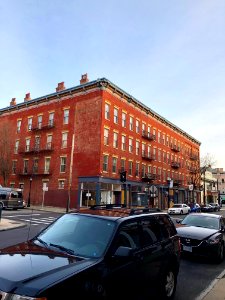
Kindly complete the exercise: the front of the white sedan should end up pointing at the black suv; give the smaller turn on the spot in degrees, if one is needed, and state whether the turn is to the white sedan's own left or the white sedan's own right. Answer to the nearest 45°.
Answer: approximately 45° to the white sedan's own left

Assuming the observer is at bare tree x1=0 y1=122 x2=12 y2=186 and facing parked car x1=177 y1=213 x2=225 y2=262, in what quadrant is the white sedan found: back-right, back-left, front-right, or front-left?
front-left

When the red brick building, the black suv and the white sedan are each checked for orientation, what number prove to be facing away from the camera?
0

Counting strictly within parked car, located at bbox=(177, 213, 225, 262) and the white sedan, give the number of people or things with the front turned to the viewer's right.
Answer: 0

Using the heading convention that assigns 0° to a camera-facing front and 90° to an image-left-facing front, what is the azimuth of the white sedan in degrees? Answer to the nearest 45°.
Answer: approximately 45°

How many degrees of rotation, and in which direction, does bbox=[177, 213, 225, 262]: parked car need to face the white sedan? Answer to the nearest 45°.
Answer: approximately 135° to its right

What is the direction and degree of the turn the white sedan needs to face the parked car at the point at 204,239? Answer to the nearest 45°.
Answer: approximately 45° to its left

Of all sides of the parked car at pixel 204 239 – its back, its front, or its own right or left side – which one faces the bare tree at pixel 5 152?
right

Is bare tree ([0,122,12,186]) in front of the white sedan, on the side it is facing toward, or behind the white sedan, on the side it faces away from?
in front

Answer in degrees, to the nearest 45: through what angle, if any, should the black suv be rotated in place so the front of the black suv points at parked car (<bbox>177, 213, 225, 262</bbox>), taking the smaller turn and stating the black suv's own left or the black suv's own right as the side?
approximately 180°

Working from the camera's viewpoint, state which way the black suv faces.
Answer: facing the viewer and to the left of the viewer
